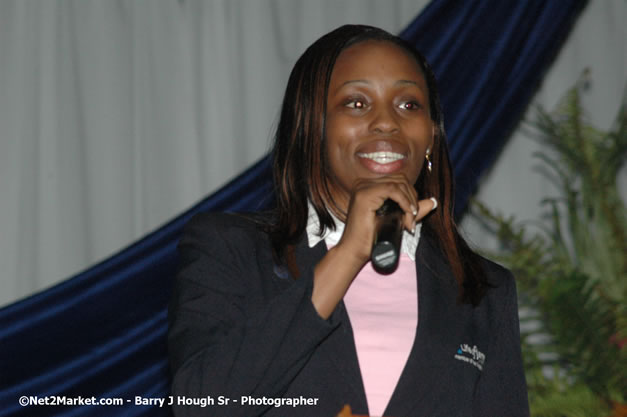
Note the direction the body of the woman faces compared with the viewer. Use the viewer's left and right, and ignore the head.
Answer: facing the viewer
